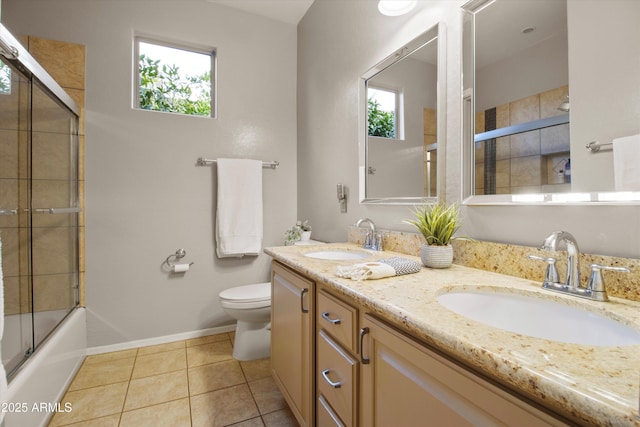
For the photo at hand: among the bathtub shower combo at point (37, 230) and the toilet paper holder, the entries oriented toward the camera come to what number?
1

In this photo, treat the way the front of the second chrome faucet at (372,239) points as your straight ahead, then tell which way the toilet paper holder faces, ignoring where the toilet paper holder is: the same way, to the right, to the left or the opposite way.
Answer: to the left

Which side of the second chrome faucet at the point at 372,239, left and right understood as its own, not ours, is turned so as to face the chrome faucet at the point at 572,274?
left

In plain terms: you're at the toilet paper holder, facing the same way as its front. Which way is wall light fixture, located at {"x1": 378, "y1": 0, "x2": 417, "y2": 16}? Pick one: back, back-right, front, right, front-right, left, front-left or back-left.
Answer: front-left

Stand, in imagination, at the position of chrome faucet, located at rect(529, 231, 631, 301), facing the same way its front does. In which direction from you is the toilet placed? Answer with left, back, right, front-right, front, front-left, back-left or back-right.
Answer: front-right

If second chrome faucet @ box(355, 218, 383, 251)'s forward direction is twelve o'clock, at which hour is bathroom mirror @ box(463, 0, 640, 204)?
The bathroom mirror is roughly at 9 o'clock from the second chrome faucet.

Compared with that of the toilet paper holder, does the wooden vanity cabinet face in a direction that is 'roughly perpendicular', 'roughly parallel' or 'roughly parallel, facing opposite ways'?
roughly perpendicular

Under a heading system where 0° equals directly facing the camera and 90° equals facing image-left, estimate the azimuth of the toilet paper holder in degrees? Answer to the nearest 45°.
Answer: approximately 0°

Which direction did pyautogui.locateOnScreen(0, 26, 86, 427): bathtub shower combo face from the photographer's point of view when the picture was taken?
facing to the right of the viewer
